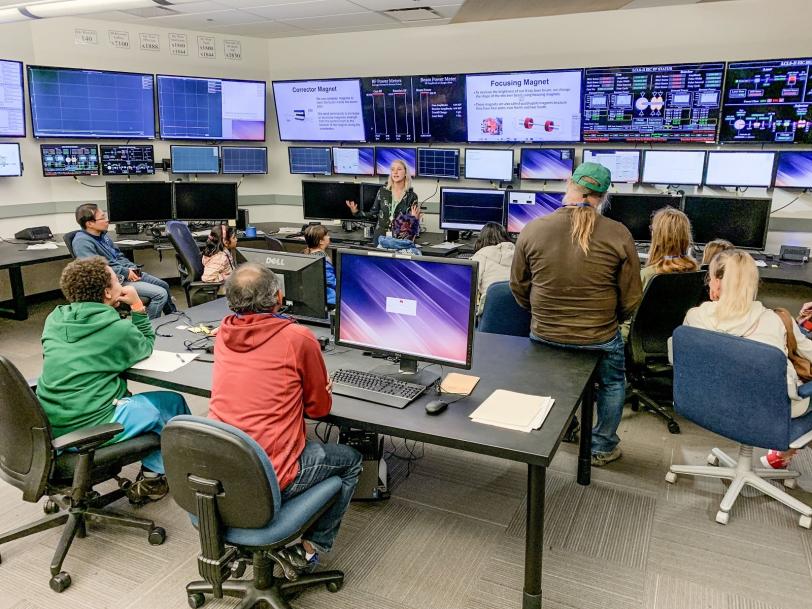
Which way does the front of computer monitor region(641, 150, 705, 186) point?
toward the camera

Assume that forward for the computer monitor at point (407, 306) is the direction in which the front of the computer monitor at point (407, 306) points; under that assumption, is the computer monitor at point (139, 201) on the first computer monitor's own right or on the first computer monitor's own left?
on the first computer monitor's own right

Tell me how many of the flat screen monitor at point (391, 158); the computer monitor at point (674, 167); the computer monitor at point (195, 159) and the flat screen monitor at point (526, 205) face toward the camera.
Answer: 4

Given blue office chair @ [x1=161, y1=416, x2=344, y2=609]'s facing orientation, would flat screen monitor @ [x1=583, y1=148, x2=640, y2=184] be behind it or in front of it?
in front

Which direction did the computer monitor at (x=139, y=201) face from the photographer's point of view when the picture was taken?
facing the viewer

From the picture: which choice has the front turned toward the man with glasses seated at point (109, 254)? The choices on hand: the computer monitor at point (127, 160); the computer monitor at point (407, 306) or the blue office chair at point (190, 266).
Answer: the computer monitor at point (127, 160)

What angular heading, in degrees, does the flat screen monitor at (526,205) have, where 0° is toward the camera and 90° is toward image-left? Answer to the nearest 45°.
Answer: approximately 0°

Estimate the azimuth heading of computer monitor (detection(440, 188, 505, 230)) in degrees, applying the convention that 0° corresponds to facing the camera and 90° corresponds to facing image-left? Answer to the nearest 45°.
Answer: approximately 0°

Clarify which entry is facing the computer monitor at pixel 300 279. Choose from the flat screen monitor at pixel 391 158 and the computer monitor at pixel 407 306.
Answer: the flat screen monitor

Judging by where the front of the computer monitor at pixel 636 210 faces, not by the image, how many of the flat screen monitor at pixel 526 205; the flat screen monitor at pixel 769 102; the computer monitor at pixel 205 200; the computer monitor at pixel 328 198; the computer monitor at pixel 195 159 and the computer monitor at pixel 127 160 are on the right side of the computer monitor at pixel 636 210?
5

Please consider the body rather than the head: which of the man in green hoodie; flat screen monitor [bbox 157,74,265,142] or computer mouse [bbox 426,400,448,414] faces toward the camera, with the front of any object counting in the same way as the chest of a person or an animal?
the flat screen monitor

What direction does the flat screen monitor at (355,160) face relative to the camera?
toward the camera

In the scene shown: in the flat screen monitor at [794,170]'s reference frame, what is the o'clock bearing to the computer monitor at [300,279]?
The computer monitor is roughly at 1 o'clock from the flat screen monitor.

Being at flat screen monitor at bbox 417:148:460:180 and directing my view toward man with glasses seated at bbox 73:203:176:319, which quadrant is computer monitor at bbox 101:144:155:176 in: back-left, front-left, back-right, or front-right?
front-right

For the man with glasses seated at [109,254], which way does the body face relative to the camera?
to the viewer's right

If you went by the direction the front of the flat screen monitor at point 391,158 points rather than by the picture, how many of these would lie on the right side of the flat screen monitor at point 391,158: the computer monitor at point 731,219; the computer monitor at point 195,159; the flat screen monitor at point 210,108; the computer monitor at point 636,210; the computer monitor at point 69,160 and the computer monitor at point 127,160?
4

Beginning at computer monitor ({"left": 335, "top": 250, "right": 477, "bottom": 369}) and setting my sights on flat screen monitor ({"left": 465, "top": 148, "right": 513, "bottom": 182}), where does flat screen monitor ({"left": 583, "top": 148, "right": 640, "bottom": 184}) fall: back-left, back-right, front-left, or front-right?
front-right

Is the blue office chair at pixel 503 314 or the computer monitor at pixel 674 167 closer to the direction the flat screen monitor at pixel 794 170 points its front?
the blue office chair

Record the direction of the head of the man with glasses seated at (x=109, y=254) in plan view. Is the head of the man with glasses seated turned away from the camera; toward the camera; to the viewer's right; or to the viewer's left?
to the viewer's right

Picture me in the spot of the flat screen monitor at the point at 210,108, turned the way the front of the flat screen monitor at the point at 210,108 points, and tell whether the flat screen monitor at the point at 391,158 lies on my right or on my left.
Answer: on my left
